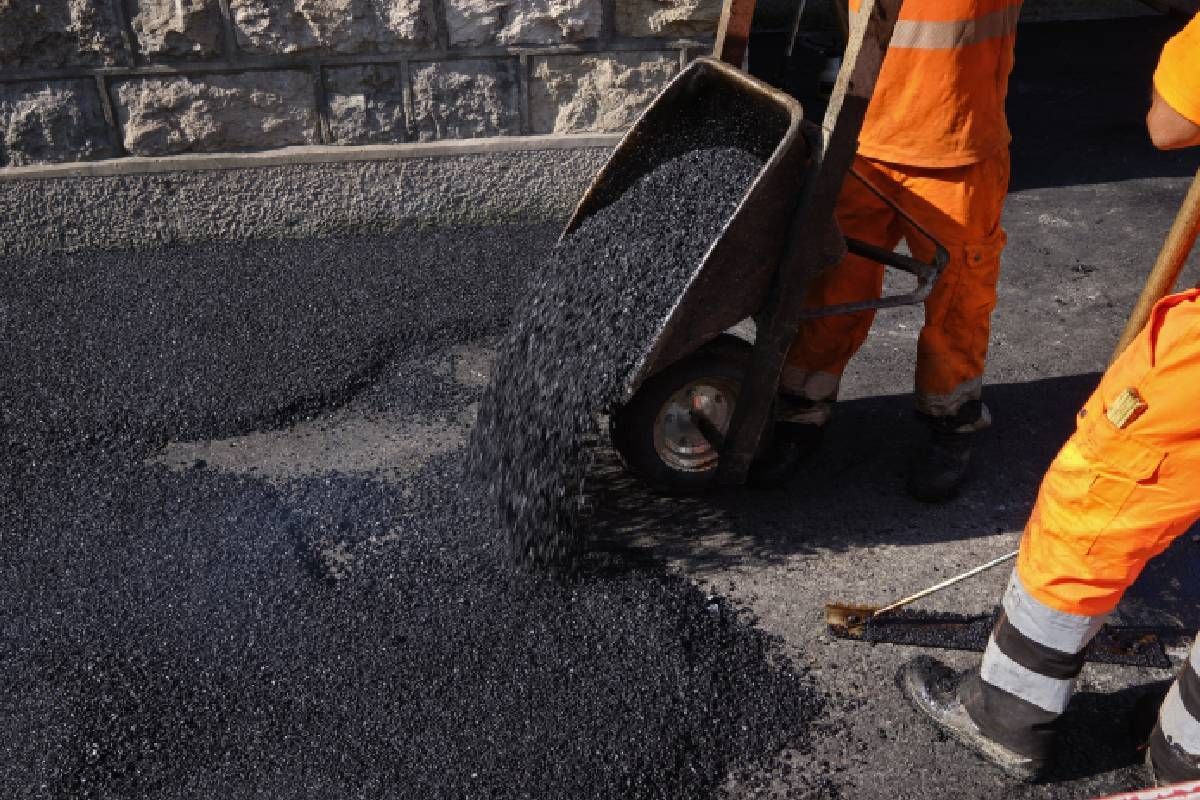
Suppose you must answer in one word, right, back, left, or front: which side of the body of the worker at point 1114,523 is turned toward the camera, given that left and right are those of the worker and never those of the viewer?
left

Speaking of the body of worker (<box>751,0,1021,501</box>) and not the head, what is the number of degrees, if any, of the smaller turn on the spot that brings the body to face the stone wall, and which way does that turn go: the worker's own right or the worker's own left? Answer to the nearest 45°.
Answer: approximately 90° to the worker's own right

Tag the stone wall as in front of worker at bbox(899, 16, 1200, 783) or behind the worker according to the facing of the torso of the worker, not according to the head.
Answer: in front

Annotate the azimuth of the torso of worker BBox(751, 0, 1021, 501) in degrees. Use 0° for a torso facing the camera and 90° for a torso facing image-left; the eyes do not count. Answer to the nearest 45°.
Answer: approximately 45°

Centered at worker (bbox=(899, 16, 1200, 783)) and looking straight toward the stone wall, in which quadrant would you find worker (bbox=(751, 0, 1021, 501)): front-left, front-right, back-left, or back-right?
front-right

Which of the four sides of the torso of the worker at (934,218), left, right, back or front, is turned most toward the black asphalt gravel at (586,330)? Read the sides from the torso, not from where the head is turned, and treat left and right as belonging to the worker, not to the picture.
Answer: front

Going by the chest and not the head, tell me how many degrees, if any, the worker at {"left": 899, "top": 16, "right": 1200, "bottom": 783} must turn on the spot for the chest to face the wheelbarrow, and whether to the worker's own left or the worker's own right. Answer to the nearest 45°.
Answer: approximately 45° to the worker's own right

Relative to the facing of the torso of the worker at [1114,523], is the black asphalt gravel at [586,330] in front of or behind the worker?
in front

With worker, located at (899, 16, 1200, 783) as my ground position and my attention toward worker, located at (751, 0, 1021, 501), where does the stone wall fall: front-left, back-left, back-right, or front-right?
front-left

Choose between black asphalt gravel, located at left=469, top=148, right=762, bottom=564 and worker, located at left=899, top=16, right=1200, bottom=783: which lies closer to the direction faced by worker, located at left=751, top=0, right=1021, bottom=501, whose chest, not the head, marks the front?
the black asphalt gravel
